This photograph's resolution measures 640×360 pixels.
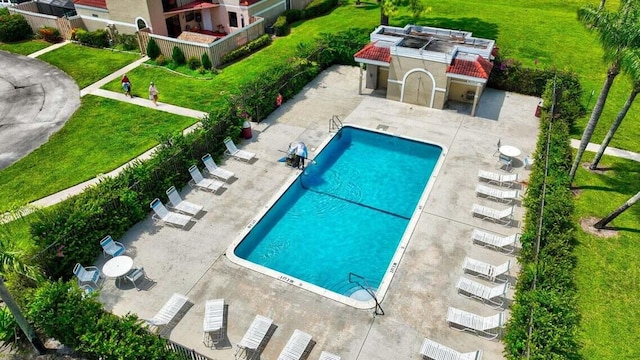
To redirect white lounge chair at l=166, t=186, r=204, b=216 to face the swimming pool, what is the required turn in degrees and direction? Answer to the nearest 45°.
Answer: approximately 45° to its left

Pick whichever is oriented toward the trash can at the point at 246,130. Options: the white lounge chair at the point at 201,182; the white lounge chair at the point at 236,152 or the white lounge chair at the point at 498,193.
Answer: the white lounge chair at the point at 498,193

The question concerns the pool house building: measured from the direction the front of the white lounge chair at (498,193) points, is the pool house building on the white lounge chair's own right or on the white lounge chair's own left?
on the white lounge chair's own right

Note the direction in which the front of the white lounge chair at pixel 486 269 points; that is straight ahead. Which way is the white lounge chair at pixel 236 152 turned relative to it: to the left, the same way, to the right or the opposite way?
the opposite way

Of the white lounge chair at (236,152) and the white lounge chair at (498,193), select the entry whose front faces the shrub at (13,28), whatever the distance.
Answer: the white lounge chair at (498,193)

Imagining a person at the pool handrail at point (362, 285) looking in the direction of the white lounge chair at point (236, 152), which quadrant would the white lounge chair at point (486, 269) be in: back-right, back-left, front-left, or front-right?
back-right

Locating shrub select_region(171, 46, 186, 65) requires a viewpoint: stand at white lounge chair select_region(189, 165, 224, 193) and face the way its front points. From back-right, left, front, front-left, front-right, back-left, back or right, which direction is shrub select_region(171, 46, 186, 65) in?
back-left

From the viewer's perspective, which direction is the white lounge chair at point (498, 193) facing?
to the viewer's left

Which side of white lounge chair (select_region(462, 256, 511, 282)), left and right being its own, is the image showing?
left

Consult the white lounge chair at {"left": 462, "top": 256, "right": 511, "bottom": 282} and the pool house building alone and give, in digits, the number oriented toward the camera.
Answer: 1

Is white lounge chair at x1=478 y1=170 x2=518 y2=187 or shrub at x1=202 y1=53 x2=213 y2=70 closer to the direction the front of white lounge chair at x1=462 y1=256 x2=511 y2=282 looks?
the shrub

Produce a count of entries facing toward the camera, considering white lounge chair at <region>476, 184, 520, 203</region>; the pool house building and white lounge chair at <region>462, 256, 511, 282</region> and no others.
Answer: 1

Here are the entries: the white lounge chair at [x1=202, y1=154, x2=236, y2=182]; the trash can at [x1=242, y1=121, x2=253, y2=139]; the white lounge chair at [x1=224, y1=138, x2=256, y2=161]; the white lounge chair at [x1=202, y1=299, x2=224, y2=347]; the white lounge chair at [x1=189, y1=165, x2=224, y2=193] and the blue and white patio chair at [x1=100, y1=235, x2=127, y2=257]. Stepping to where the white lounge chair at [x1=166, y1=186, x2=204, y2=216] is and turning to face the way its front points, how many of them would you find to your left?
4

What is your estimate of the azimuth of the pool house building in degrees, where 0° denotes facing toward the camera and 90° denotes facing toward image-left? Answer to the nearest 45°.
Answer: approximately 0°

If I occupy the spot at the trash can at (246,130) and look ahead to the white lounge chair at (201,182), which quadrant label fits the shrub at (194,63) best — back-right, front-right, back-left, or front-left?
back-right
